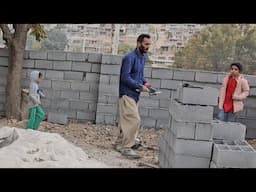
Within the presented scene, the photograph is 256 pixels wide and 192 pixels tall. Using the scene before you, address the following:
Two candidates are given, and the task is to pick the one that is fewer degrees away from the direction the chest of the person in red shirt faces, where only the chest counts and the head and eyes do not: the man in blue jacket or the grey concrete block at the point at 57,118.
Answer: the man in blue jacket

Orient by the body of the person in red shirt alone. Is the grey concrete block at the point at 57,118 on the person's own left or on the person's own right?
on the person's own right

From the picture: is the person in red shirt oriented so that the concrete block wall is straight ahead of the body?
no

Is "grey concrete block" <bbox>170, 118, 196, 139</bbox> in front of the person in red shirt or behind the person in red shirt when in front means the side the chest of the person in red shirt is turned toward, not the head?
in front

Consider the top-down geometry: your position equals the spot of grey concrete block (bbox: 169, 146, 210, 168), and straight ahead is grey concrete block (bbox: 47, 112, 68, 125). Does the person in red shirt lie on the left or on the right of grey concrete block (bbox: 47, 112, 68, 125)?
right

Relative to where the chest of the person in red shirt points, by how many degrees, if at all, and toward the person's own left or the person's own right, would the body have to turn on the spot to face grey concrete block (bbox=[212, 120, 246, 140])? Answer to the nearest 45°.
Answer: approximately 45° to the person's own left

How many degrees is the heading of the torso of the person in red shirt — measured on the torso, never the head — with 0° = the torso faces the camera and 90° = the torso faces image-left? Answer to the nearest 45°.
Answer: approximately 45°

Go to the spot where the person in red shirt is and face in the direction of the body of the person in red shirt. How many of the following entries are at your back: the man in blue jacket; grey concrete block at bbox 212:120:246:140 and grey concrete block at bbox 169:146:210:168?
0
